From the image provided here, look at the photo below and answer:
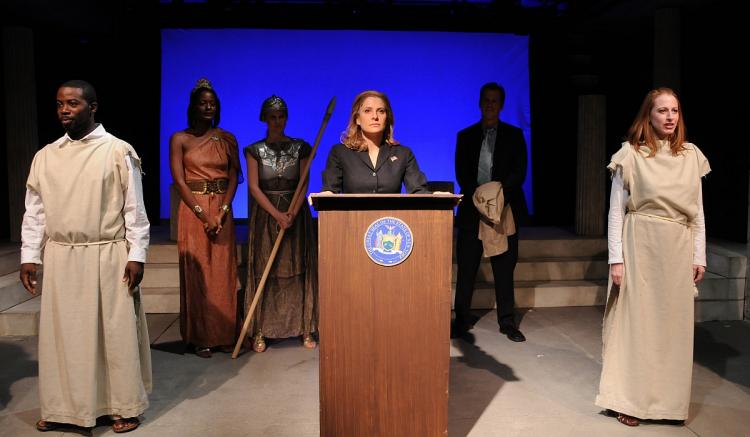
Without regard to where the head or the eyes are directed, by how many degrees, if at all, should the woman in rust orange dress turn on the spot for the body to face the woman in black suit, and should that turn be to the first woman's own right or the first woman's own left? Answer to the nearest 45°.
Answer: approximately 45° to the first woman's own left

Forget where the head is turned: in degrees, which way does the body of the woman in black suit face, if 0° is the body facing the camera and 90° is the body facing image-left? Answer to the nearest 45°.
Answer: approximately 0°

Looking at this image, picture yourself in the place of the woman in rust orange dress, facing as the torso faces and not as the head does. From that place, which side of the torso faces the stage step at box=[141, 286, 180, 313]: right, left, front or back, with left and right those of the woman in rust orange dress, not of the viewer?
back

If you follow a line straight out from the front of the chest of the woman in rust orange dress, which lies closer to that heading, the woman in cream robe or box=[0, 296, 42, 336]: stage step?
the woman in cream robe

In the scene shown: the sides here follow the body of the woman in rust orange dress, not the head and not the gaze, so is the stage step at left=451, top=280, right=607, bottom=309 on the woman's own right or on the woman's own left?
on the woman's own left

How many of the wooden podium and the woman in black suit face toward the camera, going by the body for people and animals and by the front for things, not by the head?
2

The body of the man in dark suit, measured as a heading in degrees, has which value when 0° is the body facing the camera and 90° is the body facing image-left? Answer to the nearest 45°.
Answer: approximately 0°

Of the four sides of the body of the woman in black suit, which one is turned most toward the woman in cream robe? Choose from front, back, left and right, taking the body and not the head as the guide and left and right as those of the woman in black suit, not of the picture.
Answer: left

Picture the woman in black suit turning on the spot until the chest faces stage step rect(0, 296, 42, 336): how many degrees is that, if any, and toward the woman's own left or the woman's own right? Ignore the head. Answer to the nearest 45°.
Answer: approximately 135° to the woman's own right
